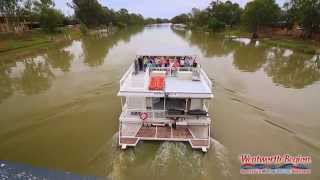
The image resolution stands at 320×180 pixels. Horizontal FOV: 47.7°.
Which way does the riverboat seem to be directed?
away from the camera

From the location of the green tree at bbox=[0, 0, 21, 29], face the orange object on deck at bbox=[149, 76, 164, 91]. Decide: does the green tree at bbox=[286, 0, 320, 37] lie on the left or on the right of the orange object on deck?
left

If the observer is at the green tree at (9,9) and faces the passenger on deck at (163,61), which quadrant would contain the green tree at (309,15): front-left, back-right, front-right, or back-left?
front-left

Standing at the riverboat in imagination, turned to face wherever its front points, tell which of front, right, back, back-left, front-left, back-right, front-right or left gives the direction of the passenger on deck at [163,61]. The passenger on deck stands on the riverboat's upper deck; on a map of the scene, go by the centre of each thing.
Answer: front

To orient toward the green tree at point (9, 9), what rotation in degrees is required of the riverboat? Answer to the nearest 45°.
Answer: approximately 45° to its left

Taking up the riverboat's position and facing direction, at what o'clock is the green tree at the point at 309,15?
The green tree is roughly at 1 o'clock from the riverboat.
